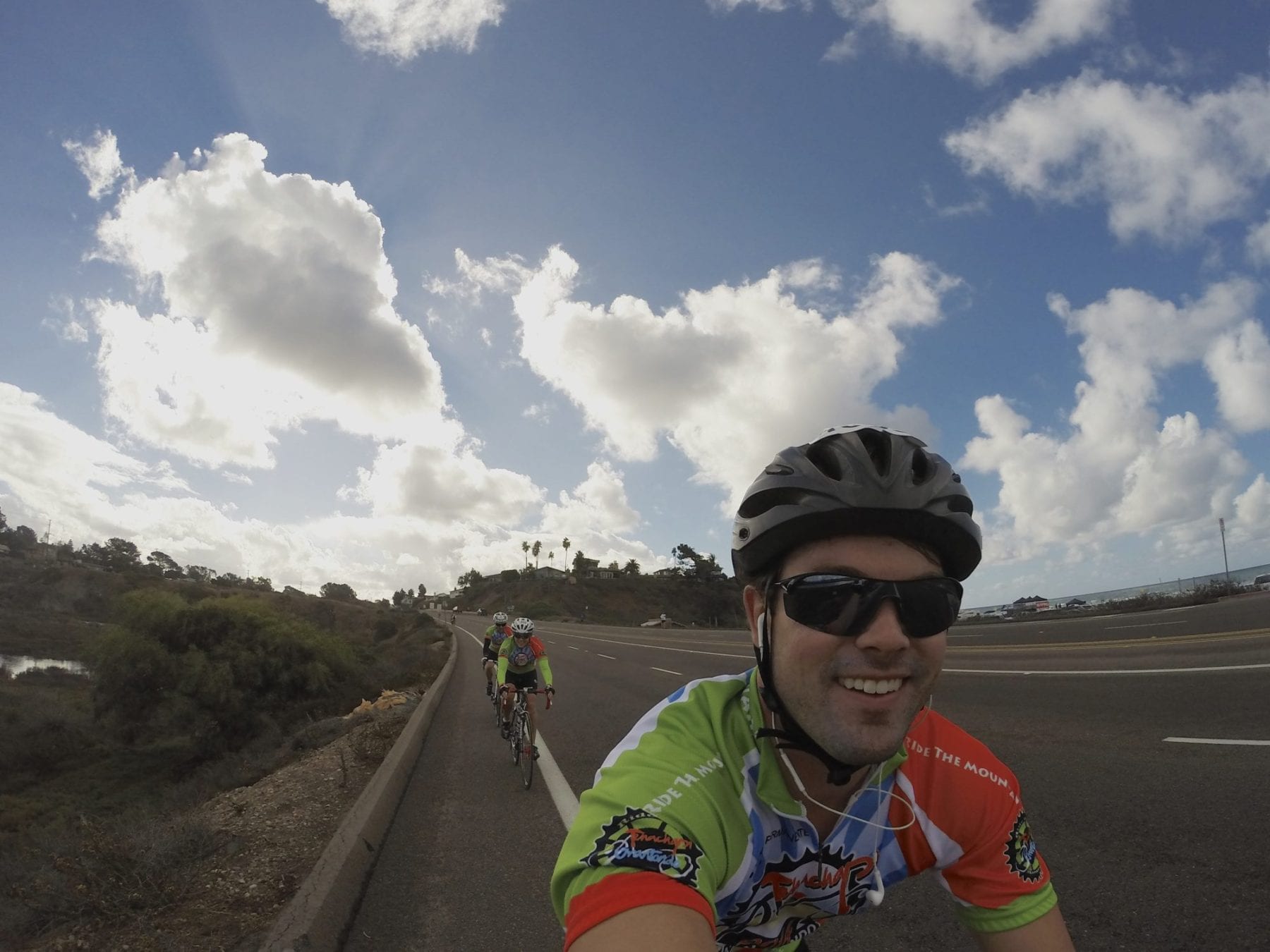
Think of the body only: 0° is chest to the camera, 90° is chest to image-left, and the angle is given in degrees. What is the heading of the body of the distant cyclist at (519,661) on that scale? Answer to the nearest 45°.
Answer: approximately 0°

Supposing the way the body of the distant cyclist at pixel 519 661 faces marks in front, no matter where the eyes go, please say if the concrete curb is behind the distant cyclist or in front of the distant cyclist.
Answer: in front

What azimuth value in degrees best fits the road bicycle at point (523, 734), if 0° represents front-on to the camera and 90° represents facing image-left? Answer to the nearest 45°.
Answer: approximately 0°

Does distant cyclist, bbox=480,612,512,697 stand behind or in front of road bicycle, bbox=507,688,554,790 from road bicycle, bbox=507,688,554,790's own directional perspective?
behind

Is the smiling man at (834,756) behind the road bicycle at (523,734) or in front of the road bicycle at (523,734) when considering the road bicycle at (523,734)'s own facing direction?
in front
